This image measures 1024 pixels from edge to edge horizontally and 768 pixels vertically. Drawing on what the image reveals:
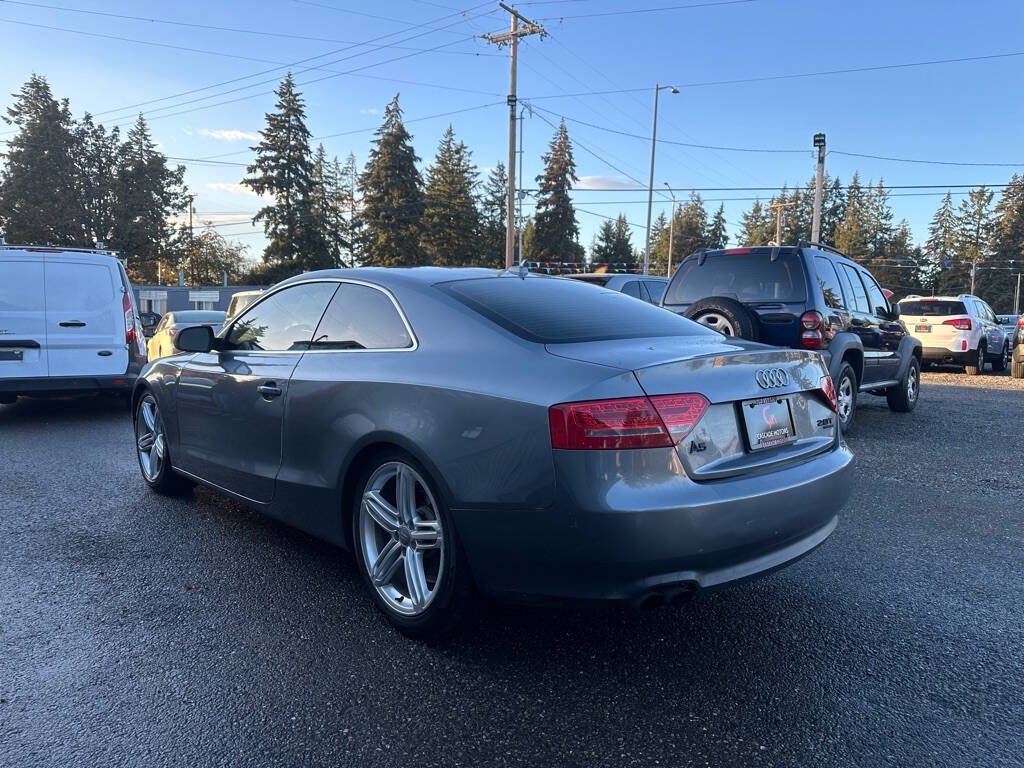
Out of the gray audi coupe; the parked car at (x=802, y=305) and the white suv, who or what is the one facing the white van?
the gray audi coupe

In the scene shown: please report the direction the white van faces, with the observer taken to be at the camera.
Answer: facing away from the viewer

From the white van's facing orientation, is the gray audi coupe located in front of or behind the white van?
behind

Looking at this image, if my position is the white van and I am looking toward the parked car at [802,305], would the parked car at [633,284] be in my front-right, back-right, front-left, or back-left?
front-left

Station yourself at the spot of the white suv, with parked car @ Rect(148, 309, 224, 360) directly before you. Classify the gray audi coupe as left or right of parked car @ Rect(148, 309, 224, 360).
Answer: left

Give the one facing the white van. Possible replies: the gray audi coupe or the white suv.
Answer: the gray audi coupe

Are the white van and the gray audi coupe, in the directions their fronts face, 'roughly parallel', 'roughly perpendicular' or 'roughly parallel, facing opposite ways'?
roughly parallel

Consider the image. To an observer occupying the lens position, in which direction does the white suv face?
facing away from the viewer and to the right of the viewer

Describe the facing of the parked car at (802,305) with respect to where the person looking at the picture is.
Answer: facing away from the viewer and to the right of the viewer

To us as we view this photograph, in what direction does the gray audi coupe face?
facing away from the viewer and to the left of the viewer

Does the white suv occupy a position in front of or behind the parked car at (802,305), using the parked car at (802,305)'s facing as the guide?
in front

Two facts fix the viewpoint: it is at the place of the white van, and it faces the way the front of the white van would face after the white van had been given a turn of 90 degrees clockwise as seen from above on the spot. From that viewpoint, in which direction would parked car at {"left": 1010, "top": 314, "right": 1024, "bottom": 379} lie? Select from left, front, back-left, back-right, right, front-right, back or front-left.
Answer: front

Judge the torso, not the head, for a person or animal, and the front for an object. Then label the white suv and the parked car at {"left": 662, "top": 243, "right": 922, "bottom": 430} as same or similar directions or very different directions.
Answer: same or similar directions
